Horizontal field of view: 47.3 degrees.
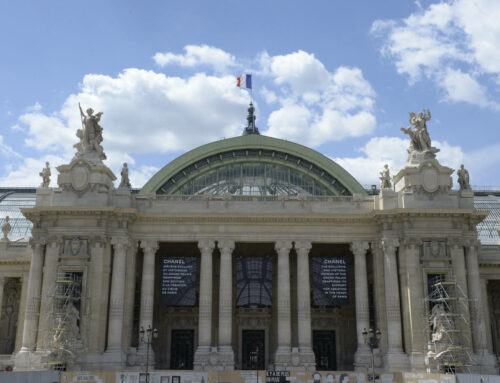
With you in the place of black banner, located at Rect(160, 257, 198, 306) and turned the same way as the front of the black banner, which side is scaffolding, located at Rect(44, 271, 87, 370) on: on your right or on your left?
on your right

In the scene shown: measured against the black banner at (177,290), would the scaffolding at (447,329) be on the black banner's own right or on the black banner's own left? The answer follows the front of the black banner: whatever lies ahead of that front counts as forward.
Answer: on the black banner's own left

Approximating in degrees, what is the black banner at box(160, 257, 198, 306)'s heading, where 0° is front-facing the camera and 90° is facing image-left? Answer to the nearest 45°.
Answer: approximately 0°

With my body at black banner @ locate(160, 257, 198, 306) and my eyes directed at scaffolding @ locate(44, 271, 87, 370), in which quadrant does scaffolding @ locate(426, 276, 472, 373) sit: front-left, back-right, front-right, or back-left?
back-left
